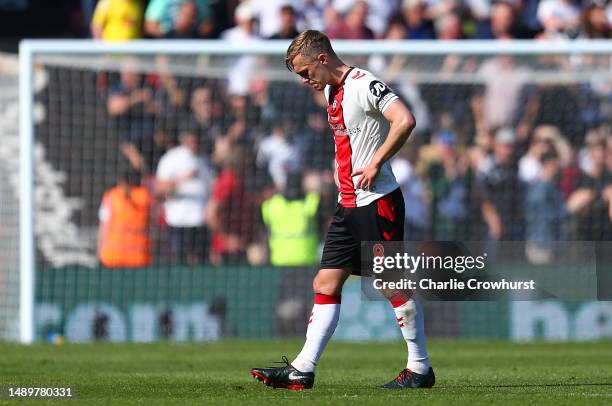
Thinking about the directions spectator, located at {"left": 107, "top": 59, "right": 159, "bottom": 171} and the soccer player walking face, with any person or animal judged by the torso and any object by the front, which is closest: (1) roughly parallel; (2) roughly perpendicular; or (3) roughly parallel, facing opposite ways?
roughly perpendicular

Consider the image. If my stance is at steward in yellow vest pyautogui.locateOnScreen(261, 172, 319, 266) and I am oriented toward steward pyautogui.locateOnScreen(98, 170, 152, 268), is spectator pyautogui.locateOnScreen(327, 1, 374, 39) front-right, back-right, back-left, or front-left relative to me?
back-right

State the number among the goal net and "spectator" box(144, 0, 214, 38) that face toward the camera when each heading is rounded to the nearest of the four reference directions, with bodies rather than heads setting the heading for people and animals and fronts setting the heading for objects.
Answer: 2

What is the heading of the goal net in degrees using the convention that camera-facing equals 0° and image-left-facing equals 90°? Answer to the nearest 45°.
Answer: approximately 0°

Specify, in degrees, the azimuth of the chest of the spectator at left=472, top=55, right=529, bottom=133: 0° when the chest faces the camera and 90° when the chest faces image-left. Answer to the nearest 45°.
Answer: approximately 0°

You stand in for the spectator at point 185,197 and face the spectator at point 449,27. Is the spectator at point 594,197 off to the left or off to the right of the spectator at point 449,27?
right

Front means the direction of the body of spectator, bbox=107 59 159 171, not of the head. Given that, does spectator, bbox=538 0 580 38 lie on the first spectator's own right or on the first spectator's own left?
on the first spectator's own left

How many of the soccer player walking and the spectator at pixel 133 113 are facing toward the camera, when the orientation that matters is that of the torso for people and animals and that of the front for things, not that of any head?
1
